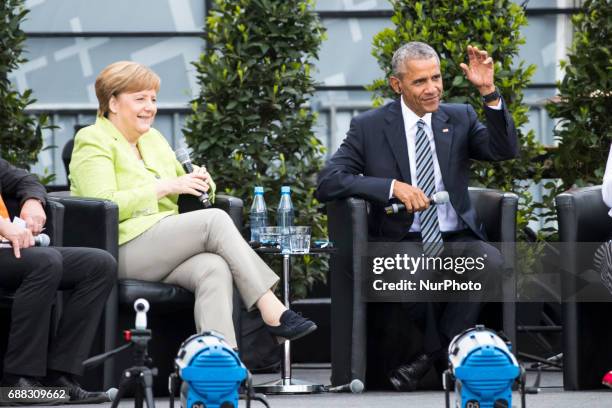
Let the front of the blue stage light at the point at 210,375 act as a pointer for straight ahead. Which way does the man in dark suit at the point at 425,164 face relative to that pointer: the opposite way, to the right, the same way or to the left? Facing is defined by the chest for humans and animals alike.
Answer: the opposite way

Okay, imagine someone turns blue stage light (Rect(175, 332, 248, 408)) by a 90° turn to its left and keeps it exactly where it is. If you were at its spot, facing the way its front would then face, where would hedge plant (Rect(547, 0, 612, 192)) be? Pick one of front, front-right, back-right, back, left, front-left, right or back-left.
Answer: back-right

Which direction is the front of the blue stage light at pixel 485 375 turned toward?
away from the camera

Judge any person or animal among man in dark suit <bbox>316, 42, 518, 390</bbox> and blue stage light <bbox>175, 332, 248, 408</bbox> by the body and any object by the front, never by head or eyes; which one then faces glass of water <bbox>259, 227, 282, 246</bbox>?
the blue stage light

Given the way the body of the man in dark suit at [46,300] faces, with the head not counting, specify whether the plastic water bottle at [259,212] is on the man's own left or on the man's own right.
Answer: on the man's own left

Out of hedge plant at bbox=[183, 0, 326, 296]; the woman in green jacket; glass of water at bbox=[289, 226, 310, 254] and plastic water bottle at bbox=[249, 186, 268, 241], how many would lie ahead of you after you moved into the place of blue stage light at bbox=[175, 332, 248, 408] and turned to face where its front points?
4

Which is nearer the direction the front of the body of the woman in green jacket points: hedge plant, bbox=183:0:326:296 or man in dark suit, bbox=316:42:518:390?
the man in dark suit

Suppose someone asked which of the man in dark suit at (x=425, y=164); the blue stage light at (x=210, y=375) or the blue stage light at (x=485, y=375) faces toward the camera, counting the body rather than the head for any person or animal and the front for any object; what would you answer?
the man in dark suit

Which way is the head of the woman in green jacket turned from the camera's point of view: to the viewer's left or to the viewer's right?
to the viewer's right

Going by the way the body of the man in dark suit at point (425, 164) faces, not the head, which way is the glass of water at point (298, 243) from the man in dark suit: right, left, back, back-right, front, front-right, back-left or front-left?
right

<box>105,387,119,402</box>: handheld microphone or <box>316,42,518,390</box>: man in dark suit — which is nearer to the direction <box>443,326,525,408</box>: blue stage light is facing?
the man in dark suit

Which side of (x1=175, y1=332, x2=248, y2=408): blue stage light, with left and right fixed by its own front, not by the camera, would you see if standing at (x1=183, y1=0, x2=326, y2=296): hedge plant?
front

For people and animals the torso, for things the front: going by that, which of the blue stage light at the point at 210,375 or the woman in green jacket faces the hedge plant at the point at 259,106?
the blue stage light

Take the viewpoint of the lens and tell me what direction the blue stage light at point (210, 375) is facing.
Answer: facing away from the viewer

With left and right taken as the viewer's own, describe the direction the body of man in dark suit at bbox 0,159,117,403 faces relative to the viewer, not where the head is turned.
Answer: facing the viewer and to the right of the viewer
